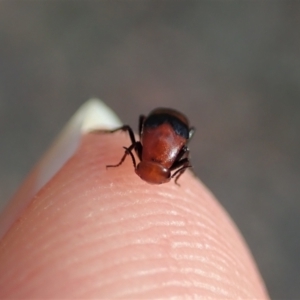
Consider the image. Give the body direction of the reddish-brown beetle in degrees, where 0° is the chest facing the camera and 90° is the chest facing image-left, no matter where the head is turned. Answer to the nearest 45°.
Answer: approximately 0°
